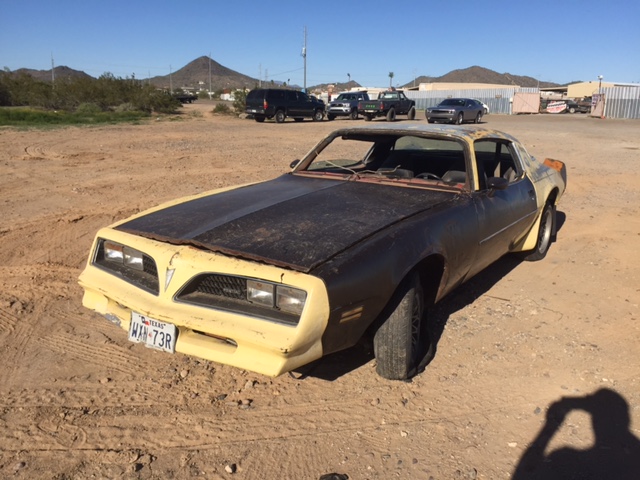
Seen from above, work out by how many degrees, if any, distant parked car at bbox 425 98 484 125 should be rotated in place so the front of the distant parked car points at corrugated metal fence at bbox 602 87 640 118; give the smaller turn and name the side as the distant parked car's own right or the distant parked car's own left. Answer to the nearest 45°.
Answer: approximately 180°

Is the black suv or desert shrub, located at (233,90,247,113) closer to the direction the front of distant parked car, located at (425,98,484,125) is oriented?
the black suv

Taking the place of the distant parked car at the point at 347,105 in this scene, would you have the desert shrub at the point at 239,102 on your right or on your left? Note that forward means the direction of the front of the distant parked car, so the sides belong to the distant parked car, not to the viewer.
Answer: on your right

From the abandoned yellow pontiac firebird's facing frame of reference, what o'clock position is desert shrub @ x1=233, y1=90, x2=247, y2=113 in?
The desert shrub is roughly at 4 o'clock from the abandoned yellow pontiac firebird.
